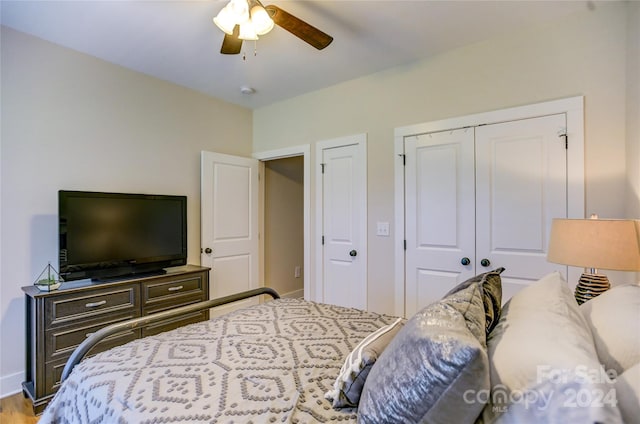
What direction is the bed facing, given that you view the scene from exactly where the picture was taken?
facing away from the viewer and to the left of the viewer

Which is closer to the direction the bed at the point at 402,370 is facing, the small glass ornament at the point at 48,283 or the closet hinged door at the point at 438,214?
the small glass ornament

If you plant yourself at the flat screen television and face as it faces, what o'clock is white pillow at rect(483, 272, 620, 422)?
The white pillow is roughly at 1 o'clock from the flat screen television.

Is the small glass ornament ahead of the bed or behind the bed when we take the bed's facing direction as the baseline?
ahead

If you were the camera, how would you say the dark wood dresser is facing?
facing the viewer and to the right of the viewer

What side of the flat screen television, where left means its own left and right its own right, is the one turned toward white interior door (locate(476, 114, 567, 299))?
front

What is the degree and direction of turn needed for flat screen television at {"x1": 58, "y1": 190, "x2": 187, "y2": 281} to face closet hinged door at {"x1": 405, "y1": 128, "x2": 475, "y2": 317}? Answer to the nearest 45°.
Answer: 0° — it already faces it

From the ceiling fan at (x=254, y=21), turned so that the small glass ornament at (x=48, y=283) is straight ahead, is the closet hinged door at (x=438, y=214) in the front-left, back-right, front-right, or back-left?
back-right

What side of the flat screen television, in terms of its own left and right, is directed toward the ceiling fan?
front

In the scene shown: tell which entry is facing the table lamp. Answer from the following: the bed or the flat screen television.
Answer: the flat screen television

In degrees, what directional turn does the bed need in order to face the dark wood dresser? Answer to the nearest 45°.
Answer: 0° — it already faces it

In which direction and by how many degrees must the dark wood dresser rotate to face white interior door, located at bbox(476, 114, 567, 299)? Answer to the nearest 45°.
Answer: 0° — it already faces it

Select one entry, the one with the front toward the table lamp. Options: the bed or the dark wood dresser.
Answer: the dark wood dresser

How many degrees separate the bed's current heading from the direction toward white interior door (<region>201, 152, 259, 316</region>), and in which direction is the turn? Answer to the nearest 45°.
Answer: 0° — it already faces it
